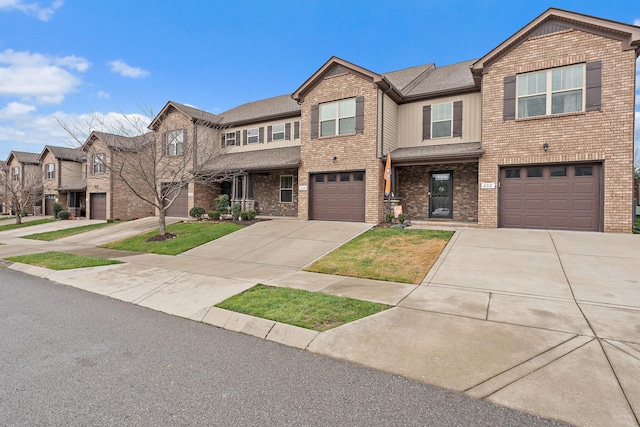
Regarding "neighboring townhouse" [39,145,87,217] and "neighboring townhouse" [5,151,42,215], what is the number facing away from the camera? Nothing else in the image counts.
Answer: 0

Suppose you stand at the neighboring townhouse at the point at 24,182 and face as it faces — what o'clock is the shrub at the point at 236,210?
The shrub is roughly at 10 o'clock from the neighboring townhouse.

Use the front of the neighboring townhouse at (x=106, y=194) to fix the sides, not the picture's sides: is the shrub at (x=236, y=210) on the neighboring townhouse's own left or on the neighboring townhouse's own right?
on the neighboring townhouse's own left

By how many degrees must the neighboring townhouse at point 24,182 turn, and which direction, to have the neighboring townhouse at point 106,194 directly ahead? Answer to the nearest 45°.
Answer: approximately 45° to its left

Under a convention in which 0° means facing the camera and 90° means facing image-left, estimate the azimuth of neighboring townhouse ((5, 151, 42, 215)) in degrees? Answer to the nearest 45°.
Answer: approximately 45°

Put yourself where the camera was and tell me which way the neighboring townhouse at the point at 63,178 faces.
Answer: facing the viewer and to the left of the viewer

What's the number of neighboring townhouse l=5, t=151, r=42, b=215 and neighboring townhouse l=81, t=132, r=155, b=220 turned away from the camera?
0

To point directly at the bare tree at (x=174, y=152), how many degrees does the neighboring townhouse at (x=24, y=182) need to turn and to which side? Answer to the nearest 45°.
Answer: approximately 45° to its left

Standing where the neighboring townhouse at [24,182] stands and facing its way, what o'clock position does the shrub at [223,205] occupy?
The shrub is roughly at 10 o'clock from the neighboring townhouse.

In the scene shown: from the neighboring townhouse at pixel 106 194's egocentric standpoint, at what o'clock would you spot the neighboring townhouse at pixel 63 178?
the neighboring townhouse at pixel 63 178 is roughly at 4 o'clock from the neighboring townhouse at pixel 106 194.

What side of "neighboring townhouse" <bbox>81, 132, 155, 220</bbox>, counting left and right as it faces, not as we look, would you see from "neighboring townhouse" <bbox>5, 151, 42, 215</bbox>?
right
